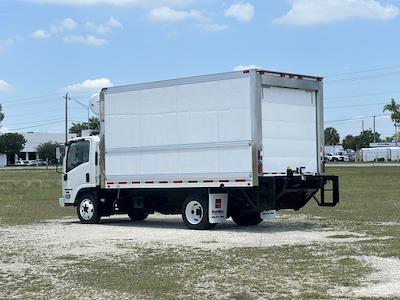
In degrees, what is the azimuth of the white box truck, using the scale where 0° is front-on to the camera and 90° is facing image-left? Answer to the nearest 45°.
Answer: approximately 135°
